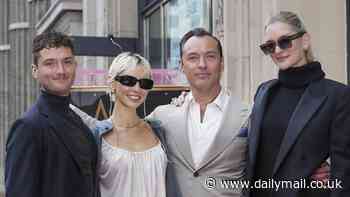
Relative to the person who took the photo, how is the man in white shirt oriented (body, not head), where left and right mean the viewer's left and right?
facing the viewer

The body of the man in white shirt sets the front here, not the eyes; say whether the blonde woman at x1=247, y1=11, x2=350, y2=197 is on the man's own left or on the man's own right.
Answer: on the man's own left

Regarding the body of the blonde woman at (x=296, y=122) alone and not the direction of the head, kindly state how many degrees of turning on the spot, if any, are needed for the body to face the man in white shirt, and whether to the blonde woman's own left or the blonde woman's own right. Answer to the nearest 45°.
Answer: approximately 45° to the blonde woman's own right

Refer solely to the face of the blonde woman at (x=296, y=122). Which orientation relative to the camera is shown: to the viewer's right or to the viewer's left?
to the viewer's left

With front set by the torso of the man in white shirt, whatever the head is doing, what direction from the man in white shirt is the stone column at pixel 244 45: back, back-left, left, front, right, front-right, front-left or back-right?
back

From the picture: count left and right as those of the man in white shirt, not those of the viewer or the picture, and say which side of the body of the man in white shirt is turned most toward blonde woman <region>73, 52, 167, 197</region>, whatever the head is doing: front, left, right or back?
right

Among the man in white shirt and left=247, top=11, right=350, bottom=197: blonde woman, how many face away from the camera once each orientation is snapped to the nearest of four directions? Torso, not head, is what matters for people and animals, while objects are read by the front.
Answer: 0

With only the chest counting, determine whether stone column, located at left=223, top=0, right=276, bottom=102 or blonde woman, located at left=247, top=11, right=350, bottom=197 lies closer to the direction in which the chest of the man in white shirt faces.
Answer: the blonde woman

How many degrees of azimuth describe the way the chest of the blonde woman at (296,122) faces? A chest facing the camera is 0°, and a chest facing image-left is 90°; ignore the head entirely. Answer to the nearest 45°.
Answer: approximately 45°

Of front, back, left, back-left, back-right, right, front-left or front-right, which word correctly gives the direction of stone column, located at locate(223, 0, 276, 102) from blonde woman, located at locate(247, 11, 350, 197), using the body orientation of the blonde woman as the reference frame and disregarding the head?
back-right

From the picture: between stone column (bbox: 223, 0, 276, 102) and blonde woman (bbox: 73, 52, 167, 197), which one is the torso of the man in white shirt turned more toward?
the blonde woman
